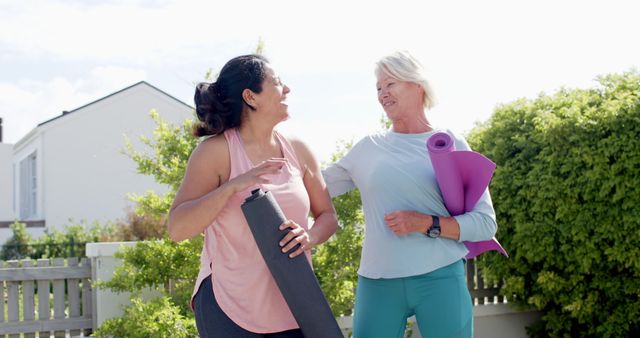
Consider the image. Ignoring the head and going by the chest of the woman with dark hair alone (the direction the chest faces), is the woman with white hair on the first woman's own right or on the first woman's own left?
on the first woman's own left

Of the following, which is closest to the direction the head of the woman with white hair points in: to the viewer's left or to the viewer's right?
to the viewer's left

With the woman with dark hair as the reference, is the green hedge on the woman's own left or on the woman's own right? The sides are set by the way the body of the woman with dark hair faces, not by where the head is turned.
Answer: on the woman's own left

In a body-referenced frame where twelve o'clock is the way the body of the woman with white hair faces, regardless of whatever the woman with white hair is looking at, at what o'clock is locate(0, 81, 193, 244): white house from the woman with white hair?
The white house is roughly at 5 o'clock from the woman with white hair.

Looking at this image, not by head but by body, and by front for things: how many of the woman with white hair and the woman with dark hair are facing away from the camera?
0

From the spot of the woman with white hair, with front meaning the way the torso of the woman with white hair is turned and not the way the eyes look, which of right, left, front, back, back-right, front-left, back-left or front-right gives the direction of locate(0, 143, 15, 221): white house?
back-right

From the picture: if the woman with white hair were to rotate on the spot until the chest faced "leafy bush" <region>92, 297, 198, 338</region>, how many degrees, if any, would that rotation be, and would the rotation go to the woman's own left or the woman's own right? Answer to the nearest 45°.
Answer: approximately 135° to the woman's own right

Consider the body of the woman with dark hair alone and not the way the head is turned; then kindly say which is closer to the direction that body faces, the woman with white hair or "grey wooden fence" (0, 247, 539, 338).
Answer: the woman with white hair

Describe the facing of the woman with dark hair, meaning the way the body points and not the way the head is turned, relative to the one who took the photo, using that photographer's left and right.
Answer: facing the viewer and to the right of the viewer

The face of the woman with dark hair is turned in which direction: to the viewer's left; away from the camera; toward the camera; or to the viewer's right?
to the viewer's right
